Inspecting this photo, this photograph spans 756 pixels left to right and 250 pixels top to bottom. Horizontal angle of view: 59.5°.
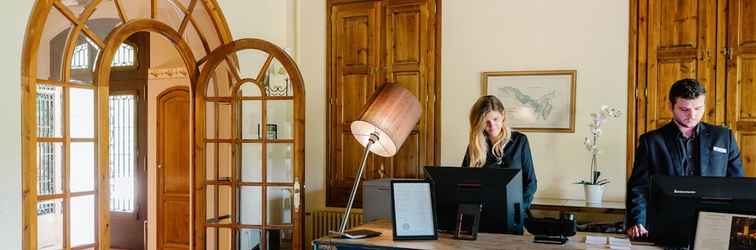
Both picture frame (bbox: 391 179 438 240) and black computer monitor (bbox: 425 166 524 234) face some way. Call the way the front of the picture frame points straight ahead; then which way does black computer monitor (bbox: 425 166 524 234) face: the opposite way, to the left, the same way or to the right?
the opposite way

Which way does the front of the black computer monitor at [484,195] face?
away from the camera

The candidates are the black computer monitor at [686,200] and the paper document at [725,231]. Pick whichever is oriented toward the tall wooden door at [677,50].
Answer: the black computer monitor

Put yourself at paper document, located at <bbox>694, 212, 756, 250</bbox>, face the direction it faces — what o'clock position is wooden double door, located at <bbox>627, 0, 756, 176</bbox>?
The wooden double door is roughly at 6 o'clock from the paper document.

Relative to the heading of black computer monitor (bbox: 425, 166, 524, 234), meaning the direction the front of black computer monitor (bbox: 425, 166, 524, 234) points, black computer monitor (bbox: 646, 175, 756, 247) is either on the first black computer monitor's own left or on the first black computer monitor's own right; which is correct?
on the first black computer monitor's own right

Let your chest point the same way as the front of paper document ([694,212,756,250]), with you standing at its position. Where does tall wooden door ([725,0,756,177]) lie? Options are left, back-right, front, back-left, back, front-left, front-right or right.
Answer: back

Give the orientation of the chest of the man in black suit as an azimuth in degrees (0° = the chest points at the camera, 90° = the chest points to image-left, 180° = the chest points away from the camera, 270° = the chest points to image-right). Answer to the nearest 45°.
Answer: approximately 0°

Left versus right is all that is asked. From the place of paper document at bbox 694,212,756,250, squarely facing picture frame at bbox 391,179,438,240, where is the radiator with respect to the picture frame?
right

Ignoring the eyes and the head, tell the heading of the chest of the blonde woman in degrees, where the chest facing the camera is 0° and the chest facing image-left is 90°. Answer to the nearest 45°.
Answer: approximately 0°

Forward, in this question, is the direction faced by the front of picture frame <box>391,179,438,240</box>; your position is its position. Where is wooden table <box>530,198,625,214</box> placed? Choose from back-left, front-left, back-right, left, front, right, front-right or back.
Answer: back-left
